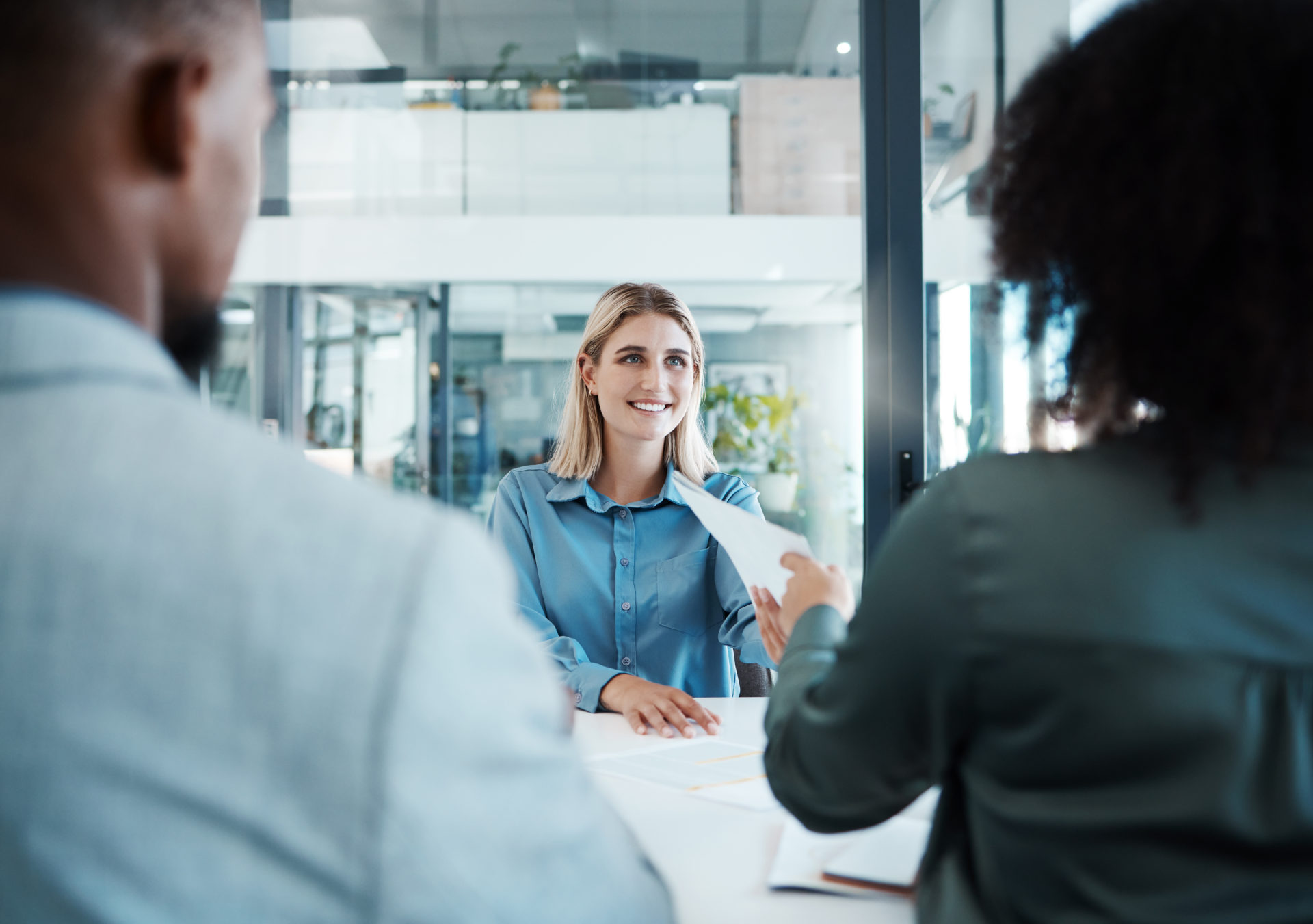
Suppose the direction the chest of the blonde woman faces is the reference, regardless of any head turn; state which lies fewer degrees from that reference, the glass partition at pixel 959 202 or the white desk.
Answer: the white desk

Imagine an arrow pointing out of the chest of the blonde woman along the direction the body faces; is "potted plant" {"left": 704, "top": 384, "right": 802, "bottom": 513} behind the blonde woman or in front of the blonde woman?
behind

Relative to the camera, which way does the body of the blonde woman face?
toward the camera

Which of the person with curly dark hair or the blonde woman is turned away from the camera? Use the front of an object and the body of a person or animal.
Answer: the person with curly dark hair

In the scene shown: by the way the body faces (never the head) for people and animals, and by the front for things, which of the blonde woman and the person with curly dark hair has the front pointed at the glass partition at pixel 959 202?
the person with curly dark hair

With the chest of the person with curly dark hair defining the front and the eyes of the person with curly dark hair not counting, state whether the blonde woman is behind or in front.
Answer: in front

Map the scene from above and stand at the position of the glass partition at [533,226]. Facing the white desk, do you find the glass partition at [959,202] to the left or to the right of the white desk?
left

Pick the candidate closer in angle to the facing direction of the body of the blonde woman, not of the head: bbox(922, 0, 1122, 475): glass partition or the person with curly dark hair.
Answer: the person with curly dark hair

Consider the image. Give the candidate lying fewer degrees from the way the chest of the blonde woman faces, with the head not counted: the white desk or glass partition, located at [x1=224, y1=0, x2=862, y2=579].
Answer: the white desk

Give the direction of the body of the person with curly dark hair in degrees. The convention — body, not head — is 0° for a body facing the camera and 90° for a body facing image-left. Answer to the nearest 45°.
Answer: approximately 180°

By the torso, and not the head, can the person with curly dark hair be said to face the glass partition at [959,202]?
yes

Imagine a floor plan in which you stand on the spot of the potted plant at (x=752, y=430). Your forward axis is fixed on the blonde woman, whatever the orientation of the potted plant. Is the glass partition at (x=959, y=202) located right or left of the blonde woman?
left

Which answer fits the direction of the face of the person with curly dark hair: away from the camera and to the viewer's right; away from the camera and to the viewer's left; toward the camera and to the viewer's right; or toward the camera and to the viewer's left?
away from the camera and to the viewer's left

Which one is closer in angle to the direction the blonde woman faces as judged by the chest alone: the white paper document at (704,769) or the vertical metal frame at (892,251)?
the white paper document

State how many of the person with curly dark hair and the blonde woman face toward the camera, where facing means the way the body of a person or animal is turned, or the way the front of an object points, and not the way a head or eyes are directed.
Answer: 1

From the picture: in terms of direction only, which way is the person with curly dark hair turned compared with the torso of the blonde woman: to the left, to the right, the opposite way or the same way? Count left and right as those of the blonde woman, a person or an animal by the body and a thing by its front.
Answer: the opposite way

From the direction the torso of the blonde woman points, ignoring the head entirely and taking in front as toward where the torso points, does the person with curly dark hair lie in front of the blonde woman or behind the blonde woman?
in front
